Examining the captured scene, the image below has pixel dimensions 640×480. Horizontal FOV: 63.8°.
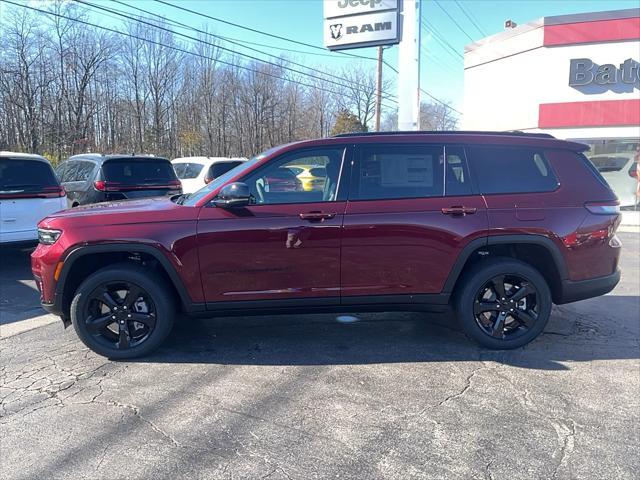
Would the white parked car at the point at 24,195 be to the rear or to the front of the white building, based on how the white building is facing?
to the front

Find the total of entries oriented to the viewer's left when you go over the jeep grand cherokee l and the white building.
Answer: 1

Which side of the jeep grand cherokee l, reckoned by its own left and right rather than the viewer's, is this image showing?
left

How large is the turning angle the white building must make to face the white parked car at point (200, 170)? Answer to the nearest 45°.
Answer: approximately 45° to its right

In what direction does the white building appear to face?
toward the camera

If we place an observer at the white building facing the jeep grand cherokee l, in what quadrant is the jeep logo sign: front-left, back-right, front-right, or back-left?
front-right

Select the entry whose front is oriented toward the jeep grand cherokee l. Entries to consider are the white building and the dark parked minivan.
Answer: the white building

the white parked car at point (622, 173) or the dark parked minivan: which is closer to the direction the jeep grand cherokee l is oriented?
the dark parked minivan

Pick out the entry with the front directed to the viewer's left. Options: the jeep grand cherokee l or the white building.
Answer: the jeep grand cherokee l

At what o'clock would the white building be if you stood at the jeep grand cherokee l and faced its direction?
The white building is roughly at 4 o'clock from the jeep grand cherokee l.

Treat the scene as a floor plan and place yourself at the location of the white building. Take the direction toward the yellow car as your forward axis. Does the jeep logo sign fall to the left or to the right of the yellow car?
right

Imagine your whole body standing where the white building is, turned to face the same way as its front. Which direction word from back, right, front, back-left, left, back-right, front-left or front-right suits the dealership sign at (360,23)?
front-right

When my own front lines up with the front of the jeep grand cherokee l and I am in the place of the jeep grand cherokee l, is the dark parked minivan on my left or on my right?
on my right

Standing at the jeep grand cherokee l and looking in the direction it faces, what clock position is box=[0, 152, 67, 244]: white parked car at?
The white parked car is roughly at 1 o'clock from the jeep grand cherokee l.
